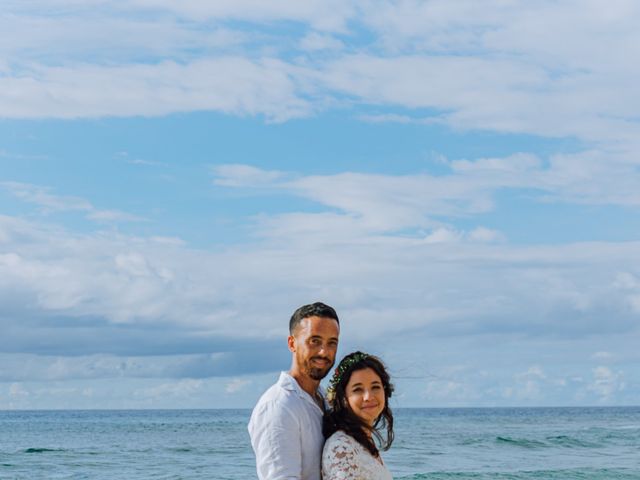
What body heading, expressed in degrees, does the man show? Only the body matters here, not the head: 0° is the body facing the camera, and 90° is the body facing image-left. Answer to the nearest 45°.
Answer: approximately 315°
